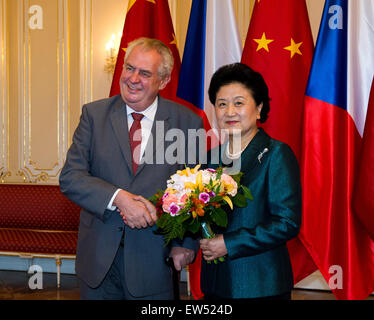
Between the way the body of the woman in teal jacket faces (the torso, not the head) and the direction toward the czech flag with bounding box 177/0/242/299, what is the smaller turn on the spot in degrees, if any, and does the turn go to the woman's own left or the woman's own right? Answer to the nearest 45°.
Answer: approximately 135° to the woman's own right

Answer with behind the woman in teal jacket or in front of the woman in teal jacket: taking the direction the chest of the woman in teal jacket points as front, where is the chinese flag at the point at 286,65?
behind

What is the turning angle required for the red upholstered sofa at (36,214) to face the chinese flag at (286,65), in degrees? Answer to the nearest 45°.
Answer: approximately 45° to its left

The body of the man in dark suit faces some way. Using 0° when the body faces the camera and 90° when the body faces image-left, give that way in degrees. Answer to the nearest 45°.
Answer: approximately 0°

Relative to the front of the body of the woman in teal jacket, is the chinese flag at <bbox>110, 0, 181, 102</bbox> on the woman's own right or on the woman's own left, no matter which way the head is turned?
on the woman's own right

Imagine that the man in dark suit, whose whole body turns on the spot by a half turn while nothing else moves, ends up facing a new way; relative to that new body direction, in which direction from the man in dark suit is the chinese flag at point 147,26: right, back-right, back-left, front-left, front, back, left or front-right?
front
